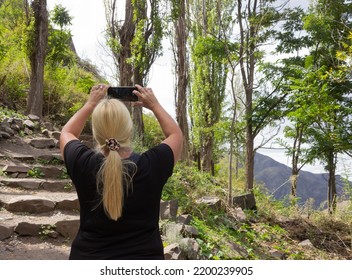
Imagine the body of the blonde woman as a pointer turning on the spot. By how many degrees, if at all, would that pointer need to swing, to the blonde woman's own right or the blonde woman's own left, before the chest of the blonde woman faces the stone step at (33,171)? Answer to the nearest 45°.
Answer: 0° — they already face it

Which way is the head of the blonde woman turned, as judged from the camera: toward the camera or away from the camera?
away from the camera

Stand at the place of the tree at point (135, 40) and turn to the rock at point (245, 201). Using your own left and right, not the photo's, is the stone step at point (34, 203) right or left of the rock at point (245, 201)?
right

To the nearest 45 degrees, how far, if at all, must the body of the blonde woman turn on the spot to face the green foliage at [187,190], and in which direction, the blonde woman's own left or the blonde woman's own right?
0° — they already face it

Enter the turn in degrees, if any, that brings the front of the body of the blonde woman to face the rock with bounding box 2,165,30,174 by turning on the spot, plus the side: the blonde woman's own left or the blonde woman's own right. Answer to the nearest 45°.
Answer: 0° — they already face it

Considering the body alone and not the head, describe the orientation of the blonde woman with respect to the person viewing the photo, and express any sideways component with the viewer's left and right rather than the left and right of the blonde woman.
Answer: facing away from the viewer

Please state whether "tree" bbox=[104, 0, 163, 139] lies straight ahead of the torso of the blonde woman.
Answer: yes

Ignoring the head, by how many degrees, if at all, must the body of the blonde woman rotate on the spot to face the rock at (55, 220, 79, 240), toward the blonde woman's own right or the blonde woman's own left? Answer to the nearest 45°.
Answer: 0° — they already face it
